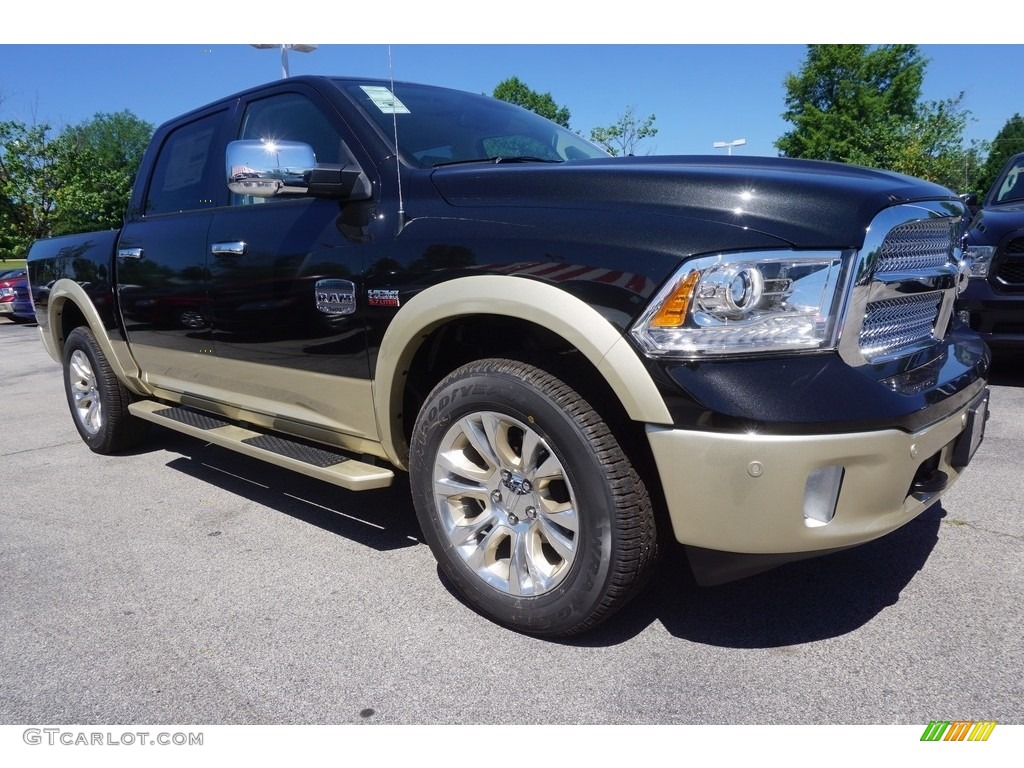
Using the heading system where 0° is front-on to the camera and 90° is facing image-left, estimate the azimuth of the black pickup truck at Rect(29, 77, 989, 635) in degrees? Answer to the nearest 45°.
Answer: approximately 315°

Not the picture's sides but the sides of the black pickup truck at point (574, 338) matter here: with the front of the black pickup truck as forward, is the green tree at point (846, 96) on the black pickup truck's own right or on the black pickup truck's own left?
on the black pickup truck's own left

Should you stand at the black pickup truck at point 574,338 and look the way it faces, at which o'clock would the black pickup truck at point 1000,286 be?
the black pickup truck at point 1000,286 is roughly at 9 o'clock from the black pickup truck at point 574,338.

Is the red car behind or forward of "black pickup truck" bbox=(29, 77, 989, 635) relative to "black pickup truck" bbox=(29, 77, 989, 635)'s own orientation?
behind

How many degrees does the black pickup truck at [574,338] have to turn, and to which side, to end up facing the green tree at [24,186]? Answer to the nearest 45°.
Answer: approximately 180°
